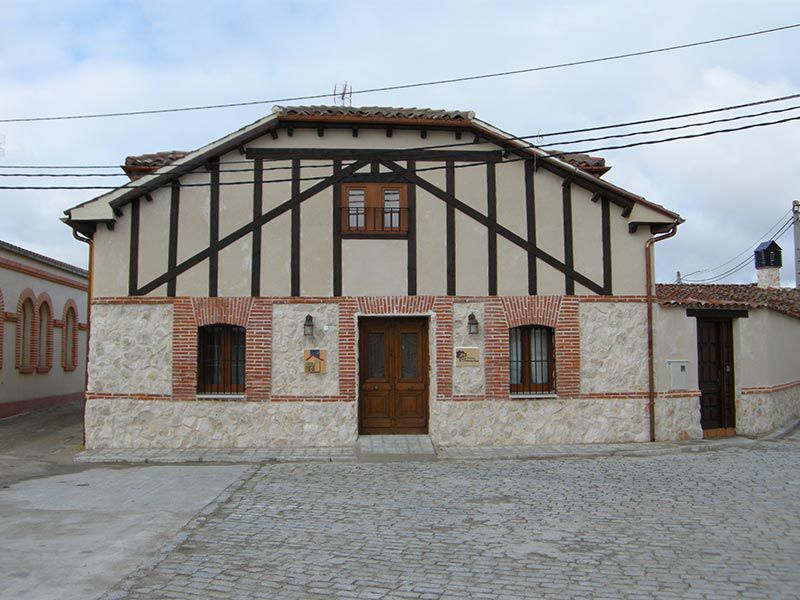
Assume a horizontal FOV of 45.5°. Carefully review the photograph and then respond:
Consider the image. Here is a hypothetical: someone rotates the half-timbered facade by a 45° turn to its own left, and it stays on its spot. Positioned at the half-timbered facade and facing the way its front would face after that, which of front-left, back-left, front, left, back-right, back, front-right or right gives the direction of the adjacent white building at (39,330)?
back

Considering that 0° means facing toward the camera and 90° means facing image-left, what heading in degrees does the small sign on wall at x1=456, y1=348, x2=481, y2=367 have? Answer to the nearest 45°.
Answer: approximately 0°

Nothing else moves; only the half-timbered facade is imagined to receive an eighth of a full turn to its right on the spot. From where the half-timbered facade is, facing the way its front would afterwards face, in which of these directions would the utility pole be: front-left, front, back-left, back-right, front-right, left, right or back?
back

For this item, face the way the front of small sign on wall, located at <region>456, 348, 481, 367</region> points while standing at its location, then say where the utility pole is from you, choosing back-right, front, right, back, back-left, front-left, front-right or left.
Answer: back-left

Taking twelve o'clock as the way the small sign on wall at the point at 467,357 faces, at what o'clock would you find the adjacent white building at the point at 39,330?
The adjacent white building is roughly at 4 o'clock from the small sign on wall.
